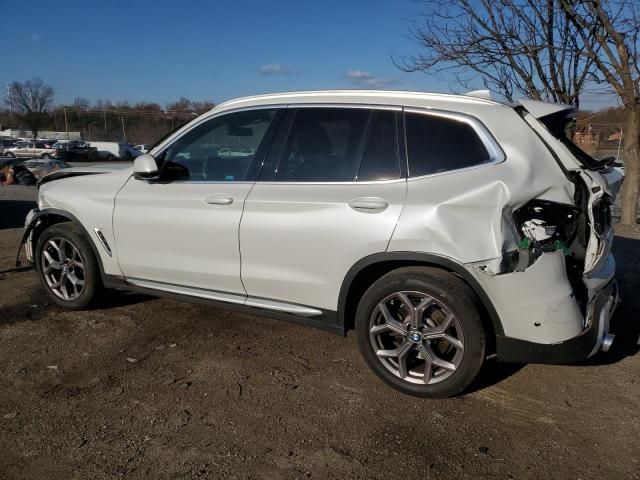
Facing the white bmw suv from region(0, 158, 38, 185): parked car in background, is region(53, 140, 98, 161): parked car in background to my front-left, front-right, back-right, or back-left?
back-left

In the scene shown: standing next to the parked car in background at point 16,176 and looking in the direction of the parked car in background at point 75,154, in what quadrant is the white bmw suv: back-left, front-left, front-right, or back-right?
back-right

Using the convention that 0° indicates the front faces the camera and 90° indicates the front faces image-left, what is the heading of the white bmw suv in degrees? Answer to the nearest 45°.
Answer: approximately 135°

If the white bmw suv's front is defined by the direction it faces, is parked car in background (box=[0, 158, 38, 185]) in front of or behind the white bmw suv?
in front

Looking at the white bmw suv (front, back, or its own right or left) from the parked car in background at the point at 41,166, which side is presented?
front
